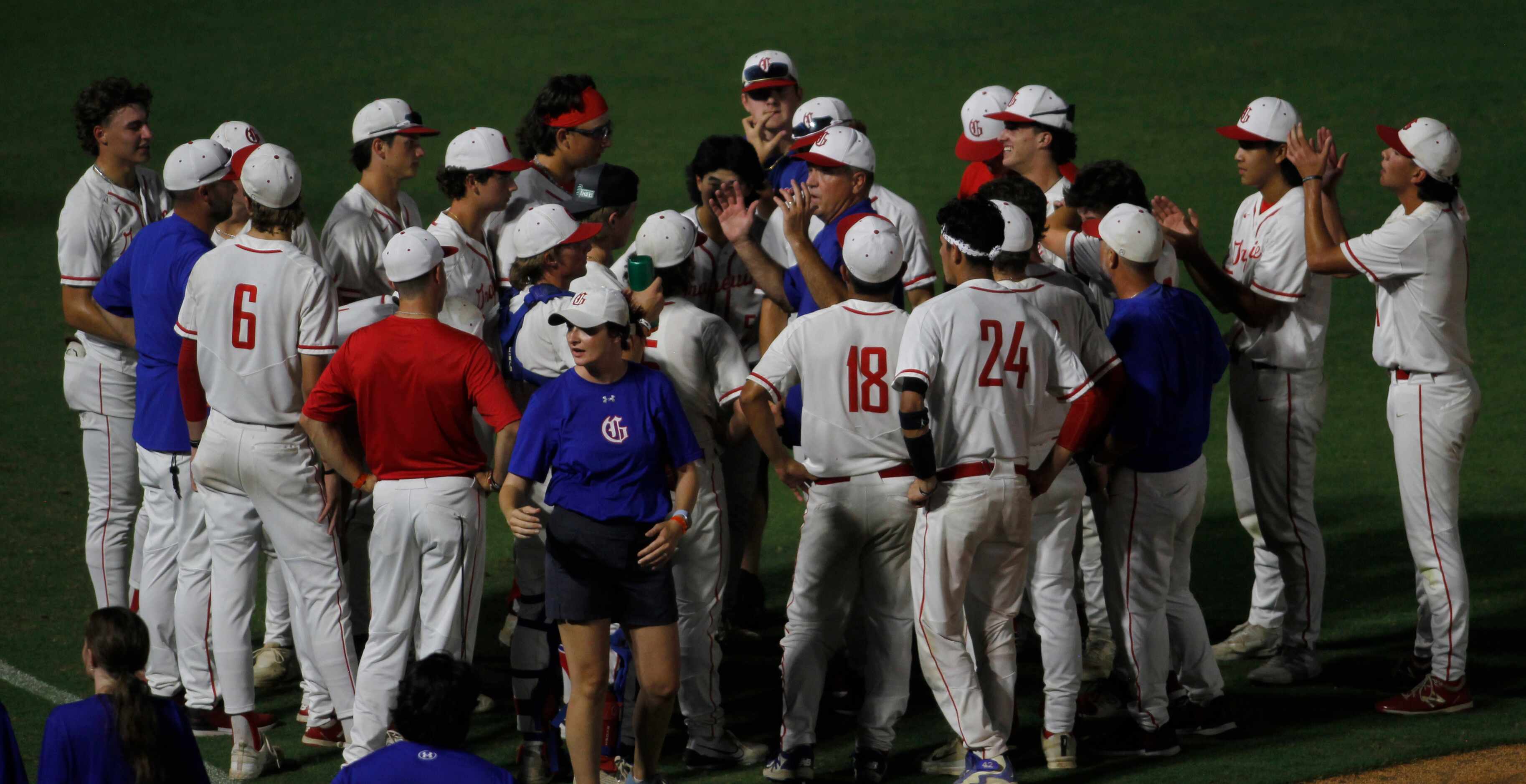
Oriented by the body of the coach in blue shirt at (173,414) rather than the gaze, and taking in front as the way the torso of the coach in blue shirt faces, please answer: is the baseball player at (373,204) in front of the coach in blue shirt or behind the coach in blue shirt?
in front

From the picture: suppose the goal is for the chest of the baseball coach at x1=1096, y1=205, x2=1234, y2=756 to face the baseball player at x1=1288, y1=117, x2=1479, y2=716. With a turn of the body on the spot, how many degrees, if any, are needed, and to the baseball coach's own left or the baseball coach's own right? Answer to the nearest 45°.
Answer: approximately 90° to the baseball coach's own right

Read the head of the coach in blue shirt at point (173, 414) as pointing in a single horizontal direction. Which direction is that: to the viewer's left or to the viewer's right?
to the viewer's right

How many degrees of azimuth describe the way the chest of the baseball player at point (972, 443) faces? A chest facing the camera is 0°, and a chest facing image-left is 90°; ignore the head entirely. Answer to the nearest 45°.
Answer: approximately 135°

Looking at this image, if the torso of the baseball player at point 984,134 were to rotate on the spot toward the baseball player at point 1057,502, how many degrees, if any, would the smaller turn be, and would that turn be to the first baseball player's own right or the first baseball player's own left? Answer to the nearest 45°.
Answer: approximately 45° to the first baseball player's own left

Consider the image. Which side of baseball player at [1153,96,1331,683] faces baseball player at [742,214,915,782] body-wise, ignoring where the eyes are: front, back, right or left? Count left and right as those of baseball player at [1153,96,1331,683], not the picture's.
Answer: front

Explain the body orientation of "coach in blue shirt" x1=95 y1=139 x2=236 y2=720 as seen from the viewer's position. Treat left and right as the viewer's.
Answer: facing away from the viewer and to the right of the viewer

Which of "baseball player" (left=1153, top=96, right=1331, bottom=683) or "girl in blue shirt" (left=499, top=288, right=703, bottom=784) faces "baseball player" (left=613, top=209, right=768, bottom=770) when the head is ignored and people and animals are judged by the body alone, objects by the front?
"baseball player" (left=1153, top=96, right=1331, bottom=683)

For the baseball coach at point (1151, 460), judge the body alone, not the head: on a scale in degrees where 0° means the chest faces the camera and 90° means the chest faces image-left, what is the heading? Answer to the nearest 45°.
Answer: approximately 135°

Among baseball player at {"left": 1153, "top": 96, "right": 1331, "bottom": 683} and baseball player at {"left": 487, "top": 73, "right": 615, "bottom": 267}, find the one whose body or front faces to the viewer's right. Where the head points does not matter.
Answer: baseball player at {"left": 487, "top": 73, "right": 615, "bottom": 267}

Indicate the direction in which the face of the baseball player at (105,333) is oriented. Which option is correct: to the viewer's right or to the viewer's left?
to the viewer's right

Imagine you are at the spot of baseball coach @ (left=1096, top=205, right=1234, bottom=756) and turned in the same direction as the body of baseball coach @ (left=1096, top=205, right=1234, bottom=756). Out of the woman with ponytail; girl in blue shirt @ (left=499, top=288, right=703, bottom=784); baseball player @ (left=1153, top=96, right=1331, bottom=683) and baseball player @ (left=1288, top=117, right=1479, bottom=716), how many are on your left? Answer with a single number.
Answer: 2

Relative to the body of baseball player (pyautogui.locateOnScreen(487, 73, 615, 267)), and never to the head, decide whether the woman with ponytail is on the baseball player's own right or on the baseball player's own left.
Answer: on the baseball player's own right

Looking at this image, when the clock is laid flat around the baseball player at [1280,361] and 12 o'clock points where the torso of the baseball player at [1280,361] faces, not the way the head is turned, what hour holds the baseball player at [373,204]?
the baseball player at [373,204] is roughly at 1 o'clock from the baseball player at [1280,361].

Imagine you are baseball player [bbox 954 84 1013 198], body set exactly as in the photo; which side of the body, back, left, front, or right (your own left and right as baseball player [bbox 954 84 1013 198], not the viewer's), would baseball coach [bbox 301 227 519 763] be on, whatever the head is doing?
front

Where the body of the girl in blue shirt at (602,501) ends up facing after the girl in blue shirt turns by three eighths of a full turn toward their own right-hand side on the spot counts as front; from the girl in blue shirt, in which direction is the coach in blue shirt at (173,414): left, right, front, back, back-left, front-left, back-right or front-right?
front

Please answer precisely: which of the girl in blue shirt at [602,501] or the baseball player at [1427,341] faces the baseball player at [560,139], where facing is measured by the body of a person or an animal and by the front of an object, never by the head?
the baseball player at [1427,341]
